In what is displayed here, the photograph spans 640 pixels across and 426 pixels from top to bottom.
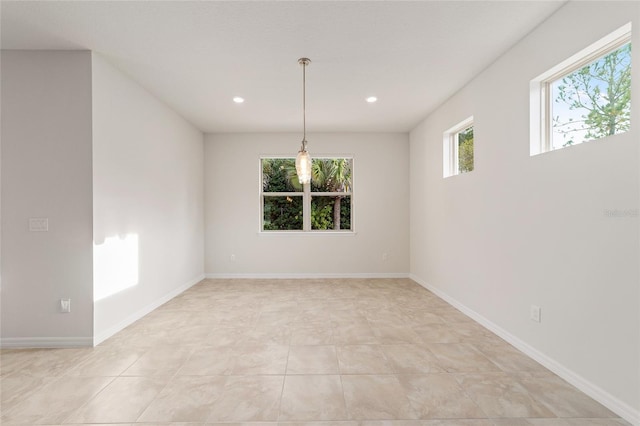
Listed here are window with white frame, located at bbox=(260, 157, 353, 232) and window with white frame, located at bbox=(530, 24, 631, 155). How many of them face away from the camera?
0

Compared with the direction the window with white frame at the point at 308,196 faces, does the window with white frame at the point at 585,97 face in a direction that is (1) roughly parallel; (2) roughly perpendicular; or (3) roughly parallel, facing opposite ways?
roughly perpendicular

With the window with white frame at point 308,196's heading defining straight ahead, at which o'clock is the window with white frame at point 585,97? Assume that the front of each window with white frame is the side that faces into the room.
the window with white frame at point 585,97 is roughly at 11 o'clock from the window with white frame at point 308,196.

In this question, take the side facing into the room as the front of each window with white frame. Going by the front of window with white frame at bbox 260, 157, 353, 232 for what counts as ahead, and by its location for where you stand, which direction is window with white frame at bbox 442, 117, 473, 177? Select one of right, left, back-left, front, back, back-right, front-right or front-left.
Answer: front-left

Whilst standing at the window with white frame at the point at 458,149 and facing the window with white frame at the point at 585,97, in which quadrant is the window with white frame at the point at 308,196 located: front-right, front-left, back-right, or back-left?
back-right

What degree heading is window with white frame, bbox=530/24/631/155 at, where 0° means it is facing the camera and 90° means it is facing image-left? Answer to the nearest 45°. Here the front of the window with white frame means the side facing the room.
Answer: approximately 45°

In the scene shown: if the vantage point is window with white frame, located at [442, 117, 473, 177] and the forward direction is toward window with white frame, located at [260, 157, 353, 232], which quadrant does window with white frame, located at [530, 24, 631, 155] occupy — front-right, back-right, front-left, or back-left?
back-left

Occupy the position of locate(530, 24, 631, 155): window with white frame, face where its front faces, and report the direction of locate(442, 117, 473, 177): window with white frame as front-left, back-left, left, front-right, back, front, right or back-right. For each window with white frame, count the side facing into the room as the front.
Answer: right

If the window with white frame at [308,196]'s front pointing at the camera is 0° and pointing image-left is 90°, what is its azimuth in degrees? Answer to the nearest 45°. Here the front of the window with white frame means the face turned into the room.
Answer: approximately 0°
